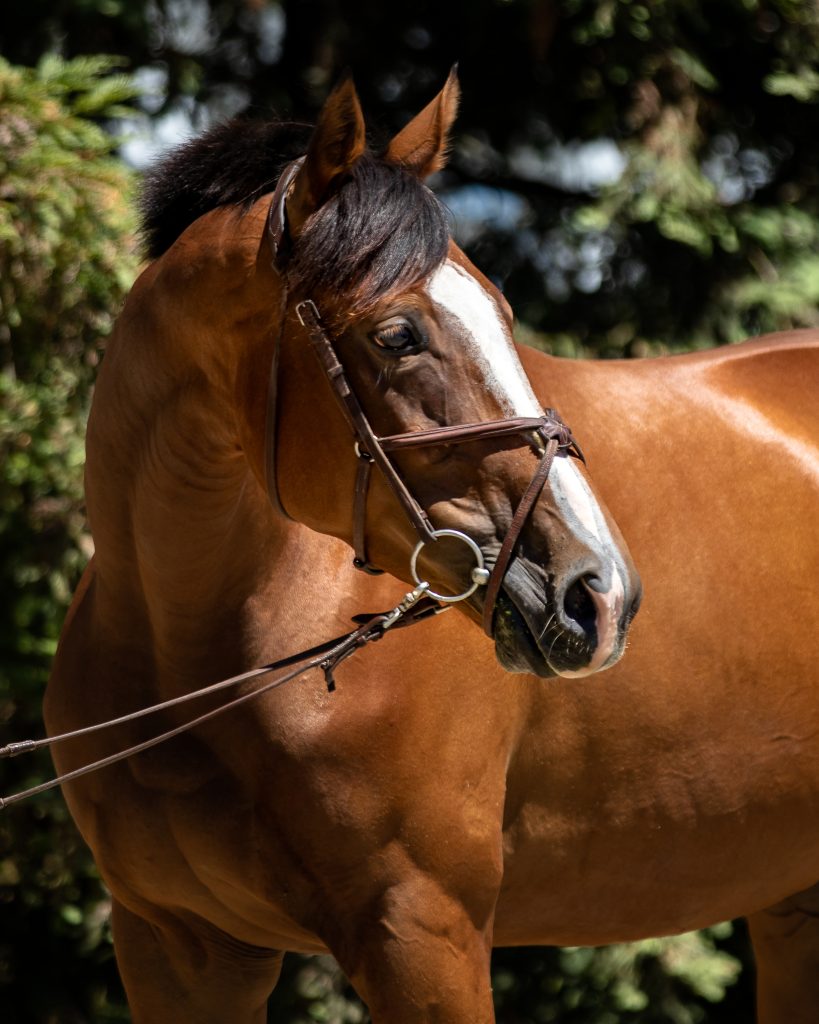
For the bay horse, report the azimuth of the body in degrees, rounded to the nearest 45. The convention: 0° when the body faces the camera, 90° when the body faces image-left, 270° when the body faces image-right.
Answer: approximately 45°
